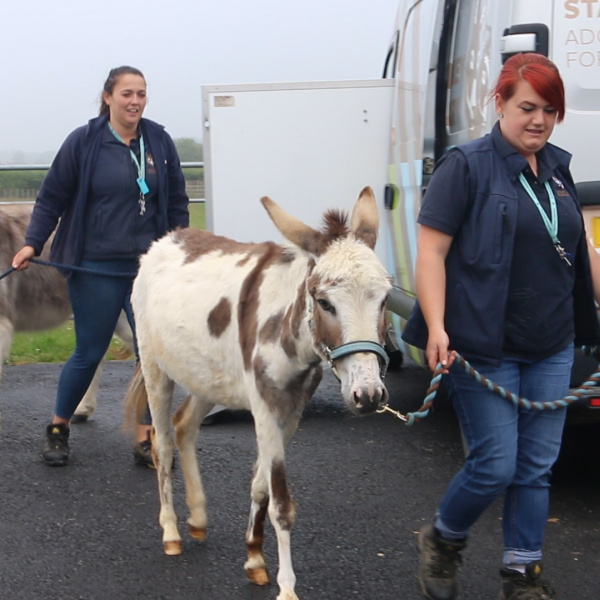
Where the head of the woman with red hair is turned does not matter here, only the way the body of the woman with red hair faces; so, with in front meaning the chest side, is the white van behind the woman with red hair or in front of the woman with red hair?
behind

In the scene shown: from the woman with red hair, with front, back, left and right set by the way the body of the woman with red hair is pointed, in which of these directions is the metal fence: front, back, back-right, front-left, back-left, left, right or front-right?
back

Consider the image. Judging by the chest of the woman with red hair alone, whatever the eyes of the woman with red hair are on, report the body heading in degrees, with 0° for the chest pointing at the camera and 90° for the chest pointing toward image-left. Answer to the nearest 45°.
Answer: approximately 315°
